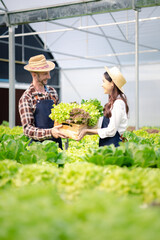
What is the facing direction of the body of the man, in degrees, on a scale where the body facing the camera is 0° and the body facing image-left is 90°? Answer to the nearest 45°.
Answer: approximately 315°

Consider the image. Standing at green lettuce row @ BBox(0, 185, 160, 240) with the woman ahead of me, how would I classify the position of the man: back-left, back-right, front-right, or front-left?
front-left

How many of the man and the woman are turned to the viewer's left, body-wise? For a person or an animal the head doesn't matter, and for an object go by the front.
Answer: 1

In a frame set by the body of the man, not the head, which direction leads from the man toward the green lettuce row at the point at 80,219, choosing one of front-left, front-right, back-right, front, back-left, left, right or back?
front-right

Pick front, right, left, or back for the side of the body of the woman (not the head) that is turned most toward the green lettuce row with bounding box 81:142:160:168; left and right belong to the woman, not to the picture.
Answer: left

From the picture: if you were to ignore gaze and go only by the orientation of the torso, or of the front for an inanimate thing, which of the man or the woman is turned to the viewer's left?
the woman

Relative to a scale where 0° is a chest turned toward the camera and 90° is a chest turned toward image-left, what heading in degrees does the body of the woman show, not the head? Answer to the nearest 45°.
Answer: approximately 90°

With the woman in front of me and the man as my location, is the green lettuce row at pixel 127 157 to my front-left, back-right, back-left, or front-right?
front-right

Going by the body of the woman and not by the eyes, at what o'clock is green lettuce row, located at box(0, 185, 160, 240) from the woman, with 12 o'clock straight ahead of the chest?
The green lettuce row is roughly at 9 o'clock from the woman.

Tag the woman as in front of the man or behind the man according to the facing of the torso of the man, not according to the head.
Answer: in front

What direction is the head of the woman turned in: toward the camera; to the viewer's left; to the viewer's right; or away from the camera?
to the viewer's left

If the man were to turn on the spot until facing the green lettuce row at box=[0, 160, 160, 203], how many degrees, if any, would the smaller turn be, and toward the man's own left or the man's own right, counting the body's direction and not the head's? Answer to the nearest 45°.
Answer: approximately 45° to the man's own right
